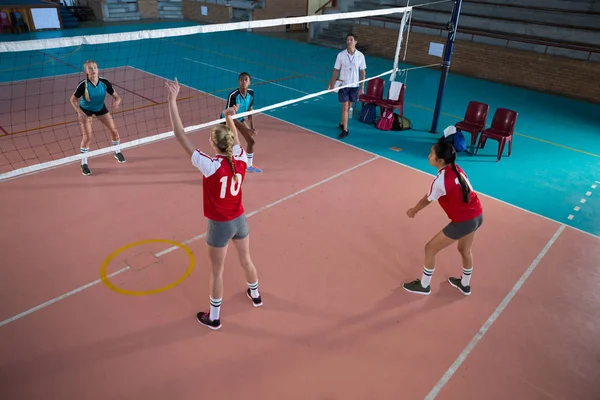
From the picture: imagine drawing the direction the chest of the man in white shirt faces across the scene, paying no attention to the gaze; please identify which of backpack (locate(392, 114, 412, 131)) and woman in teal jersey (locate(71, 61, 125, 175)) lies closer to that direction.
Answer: the woman in teal jersey

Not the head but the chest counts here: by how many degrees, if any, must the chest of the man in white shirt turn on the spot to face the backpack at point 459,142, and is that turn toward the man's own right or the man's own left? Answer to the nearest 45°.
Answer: approximately 90° to the man's own left

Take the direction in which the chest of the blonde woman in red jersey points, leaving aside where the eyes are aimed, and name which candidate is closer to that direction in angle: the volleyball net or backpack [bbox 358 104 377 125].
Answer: the volleyball net

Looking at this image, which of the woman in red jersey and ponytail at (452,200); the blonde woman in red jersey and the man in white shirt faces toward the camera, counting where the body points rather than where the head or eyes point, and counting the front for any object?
the man in white shirt

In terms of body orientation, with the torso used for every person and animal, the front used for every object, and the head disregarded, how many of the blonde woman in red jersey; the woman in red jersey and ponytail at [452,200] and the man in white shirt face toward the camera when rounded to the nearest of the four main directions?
1

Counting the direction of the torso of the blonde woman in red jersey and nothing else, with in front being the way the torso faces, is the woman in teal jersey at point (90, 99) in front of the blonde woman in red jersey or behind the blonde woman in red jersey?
in front

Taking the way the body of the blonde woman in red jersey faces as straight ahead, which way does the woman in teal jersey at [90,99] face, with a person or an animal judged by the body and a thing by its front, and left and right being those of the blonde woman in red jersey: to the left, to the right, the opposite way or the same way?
the opposite way

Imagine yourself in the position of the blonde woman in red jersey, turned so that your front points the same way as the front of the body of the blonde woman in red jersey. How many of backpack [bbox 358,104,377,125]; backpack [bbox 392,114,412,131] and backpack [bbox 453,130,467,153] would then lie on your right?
3

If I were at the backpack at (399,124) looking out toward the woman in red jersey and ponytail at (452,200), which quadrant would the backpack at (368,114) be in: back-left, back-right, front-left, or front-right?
back-right

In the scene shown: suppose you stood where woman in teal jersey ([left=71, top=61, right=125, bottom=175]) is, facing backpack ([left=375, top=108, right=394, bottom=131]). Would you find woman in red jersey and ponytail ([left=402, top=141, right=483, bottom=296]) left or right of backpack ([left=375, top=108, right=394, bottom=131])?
right

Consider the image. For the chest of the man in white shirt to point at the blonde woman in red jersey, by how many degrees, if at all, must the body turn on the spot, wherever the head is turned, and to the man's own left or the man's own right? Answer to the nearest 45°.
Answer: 0° — they already face them

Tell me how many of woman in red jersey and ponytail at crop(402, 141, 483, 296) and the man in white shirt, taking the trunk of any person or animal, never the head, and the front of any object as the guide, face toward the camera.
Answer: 1

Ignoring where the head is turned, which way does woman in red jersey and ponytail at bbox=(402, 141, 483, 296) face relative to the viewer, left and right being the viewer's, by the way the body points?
facing away from the viewer and to the left of the viewer

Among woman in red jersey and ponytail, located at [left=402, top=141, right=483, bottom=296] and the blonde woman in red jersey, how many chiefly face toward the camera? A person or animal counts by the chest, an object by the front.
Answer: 0

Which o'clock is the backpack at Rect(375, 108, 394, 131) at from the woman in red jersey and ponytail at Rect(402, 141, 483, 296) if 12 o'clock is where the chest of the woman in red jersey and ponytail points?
The backpack is roughly at 1 o'clock from the woman in red jersey and ponytail.

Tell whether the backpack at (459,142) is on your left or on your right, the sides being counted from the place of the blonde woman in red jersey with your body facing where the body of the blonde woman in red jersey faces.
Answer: on your right

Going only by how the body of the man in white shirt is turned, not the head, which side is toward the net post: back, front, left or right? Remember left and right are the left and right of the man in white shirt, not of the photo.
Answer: left
